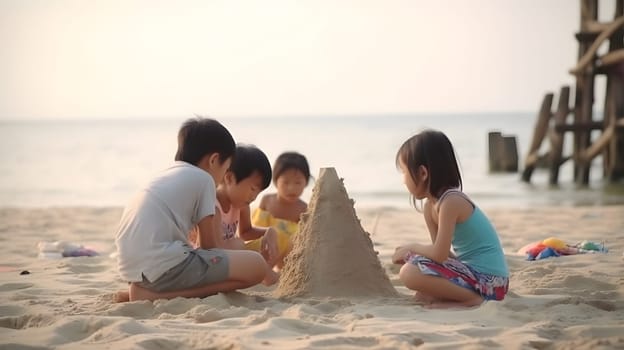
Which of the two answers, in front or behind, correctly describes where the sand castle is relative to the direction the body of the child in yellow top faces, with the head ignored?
in front

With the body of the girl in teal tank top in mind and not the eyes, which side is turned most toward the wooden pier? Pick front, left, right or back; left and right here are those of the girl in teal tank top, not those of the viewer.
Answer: right

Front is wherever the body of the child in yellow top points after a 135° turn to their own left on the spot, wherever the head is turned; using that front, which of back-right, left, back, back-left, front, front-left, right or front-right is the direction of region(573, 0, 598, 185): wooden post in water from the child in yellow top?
front

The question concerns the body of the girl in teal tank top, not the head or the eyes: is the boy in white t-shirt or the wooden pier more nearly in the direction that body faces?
the boy in white t-shirt

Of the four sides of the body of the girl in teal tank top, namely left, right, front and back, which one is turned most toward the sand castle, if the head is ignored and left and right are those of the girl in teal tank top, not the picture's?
front

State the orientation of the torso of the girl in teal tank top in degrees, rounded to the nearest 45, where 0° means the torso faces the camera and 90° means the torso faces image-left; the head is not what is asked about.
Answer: approximately 90°

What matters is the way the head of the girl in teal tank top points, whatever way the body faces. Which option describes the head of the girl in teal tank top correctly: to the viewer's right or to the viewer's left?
to the viewer's left

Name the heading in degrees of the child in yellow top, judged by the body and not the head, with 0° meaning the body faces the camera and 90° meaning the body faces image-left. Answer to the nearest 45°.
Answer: approximately 0°

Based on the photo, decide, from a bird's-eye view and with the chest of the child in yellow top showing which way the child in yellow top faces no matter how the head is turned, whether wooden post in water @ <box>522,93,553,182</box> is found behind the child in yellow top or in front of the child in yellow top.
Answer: behind

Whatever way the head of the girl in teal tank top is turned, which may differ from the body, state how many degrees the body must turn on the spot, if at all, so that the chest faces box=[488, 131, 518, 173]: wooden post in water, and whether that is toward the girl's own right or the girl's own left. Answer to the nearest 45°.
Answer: approximately 90° to the girl's own right

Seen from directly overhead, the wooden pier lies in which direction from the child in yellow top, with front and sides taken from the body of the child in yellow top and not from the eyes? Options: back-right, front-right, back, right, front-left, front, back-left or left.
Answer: back-left

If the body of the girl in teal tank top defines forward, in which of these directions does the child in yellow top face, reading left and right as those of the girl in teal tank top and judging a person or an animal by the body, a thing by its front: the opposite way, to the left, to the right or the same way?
to the left

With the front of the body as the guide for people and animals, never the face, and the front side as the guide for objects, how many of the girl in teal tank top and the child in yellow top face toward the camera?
1

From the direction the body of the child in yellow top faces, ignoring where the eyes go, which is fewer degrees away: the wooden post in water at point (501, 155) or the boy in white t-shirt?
the boy in white t-shirt
